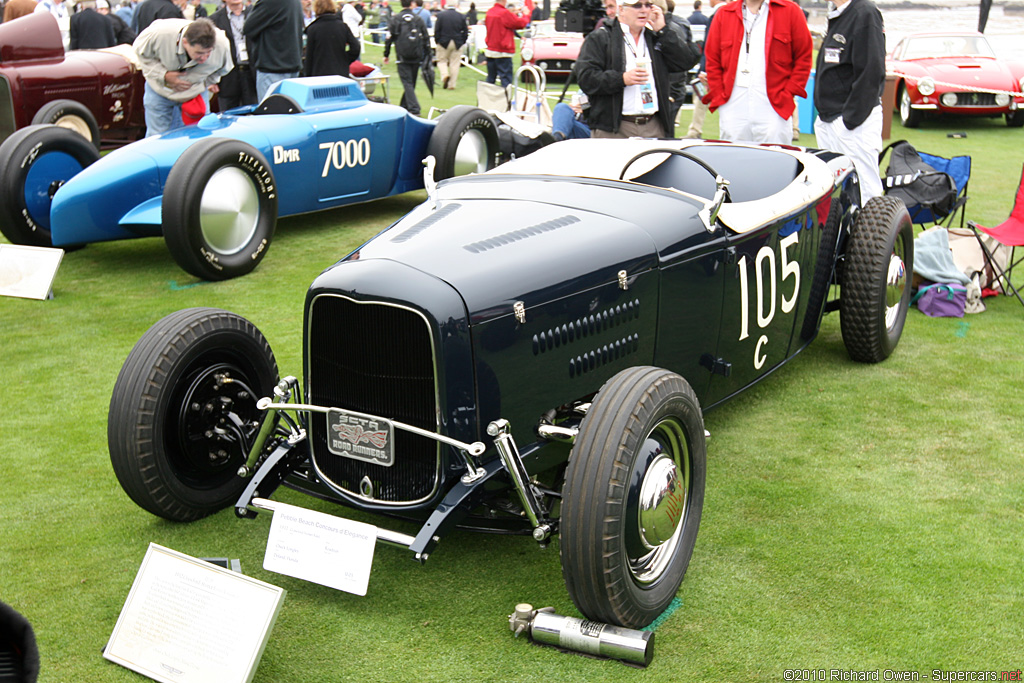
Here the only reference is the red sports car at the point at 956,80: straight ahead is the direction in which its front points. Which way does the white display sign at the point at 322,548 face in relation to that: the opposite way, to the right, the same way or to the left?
the same way

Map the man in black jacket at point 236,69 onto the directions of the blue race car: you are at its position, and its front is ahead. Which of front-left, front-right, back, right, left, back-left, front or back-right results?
back-right

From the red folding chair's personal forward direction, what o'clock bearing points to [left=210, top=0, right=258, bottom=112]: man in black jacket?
The man in black jacket is roughly at 2 o'clock from the red folding chair.

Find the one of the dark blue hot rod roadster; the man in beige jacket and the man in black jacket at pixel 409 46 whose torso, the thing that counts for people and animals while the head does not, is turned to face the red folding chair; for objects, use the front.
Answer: the man in beige jacket

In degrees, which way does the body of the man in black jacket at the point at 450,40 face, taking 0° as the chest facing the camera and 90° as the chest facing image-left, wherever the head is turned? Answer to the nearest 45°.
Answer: approximately 180°

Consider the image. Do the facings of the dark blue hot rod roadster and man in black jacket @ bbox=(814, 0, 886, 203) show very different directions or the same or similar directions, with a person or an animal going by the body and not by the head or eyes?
same or similar directions

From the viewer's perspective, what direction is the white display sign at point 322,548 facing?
toward the camera

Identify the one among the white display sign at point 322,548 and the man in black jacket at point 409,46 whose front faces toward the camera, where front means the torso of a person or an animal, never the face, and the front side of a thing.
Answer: the white display sign

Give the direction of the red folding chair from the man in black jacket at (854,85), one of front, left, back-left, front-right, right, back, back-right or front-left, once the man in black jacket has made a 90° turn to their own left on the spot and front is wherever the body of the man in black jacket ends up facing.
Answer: front

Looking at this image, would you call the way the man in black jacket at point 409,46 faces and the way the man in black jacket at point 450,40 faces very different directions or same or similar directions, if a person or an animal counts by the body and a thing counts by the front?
same or similar directions

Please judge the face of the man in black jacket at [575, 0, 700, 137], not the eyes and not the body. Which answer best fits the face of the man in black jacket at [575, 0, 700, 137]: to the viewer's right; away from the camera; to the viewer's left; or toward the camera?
toward the camera

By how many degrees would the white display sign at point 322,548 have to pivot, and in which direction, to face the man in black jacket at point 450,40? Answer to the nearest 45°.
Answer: approximately 180°

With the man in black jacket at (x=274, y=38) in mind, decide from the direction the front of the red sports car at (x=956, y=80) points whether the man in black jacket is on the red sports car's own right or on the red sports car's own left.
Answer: on the red sports car's own right

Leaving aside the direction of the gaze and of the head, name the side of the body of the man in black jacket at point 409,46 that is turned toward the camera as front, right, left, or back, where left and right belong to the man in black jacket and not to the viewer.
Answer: back

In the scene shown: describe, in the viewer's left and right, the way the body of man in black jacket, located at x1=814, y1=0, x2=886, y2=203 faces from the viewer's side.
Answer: facing the viewer and to the left of the viewer

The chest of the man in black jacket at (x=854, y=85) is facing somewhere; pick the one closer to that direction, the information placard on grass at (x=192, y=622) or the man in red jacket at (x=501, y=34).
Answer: the information placard on grass
